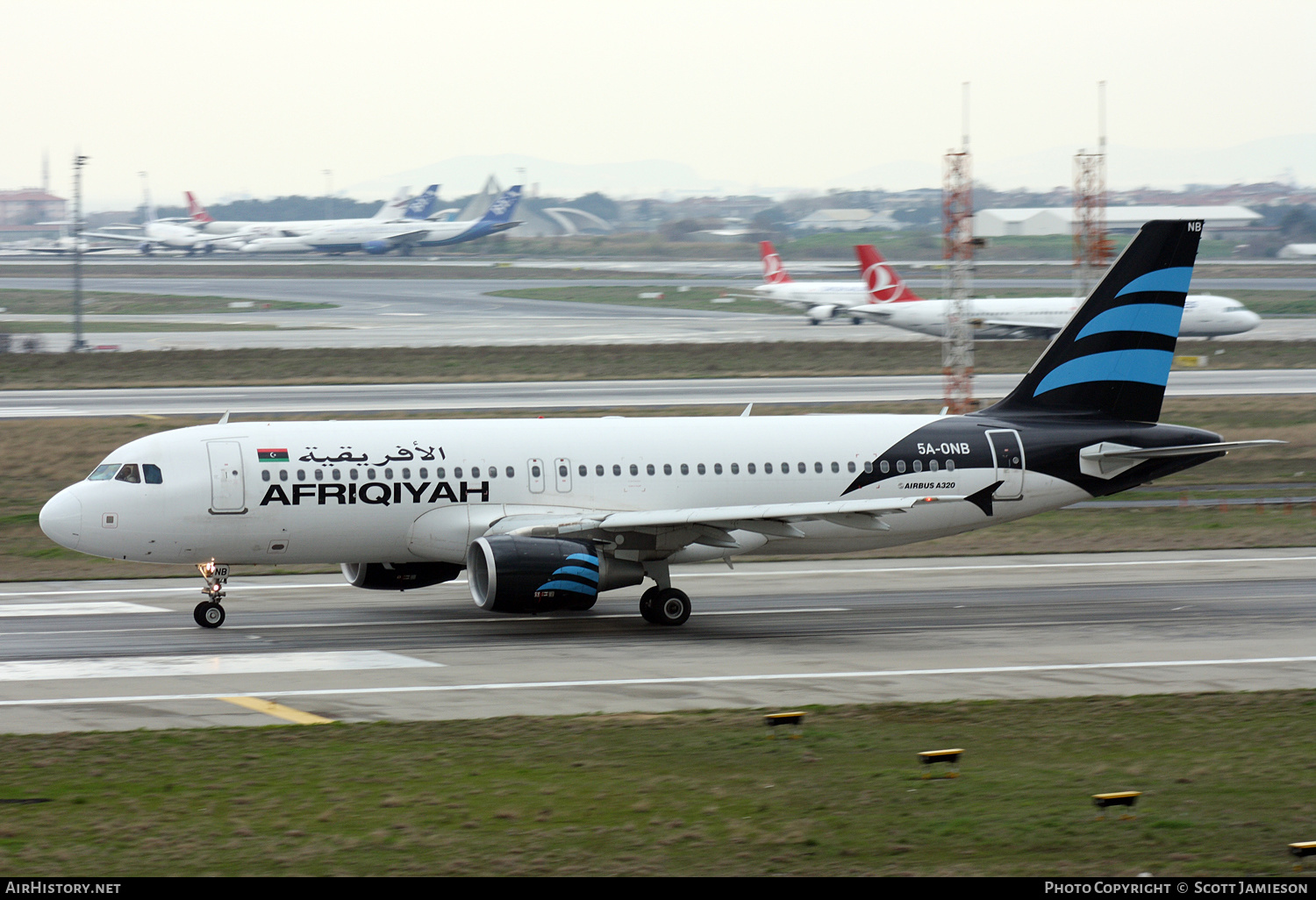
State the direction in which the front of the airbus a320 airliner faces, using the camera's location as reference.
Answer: facing to the left of the viewer
